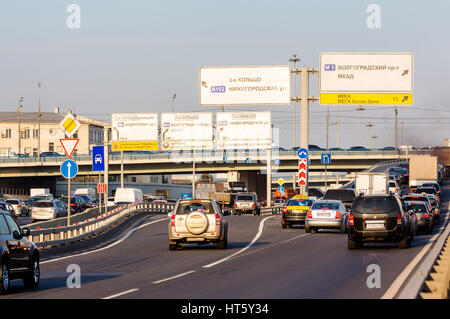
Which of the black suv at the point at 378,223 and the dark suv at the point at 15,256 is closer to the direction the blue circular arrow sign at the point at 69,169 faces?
the dark suv

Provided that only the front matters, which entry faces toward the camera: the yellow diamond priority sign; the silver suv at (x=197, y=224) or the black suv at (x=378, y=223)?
the yellow diamond priority sign

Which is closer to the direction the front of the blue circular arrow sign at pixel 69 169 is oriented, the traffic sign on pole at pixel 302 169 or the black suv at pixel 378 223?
the black suv

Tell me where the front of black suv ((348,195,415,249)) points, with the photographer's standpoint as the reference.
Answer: facing away from the viewer

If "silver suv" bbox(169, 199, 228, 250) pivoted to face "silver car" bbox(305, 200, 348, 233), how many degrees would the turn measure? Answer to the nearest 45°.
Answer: approximately 45° to its right

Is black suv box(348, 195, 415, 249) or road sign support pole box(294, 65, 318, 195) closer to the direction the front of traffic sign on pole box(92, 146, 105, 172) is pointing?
the black suv

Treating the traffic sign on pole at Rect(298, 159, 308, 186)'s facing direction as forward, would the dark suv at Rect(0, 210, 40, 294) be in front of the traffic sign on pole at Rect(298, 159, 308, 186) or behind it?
in front

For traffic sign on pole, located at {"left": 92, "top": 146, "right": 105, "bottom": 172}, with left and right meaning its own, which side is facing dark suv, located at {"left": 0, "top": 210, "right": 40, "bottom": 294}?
front

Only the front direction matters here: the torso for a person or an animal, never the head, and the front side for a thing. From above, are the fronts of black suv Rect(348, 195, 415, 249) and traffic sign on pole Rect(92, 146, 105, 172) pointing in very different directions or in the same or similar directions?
very different directions

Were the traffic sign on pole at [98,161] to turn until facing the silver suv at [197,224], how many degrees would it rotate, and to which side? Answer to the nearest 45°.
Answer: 0° — it already faces it

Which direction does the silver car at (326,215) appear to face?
away from the camera

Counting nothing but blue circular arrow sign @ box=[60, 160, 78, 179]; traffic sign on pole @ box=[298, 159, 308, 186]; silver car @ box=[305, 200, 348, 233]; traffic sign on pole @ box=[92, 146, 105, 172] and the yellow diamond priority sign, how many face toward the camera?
4

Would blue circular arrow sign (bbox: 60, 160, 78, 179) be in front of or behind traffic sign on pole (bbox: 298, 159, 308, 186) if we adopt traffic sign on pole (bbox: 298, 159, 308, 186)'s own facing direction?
in front

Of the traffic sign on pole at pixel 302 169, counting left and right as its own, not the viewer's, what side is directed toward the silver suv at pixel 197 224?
front
